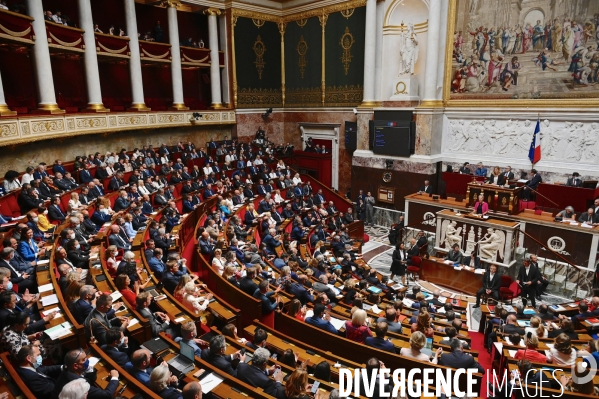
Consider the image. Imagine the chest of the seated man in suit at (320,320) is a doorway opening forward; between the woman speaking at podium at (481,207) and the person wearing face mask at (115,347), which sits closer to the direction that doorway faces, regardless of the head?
the woman speaking at podium

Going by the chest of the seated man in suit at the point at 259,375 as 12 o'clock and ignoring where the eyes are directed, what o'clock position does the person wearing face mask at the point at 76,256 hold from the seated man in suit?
The person wearing face mask is roughly at 9 o'clock from the seated man in suit.

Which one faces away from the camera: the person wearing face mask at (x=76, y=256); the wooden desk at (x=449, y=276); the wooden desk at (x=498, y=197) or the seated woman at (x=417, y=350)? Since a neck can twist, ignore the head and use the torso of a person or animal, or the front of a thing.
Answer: the seated woman

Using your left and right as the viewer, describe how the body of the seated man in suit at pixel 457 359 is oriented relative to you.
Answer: facing away from the viewer

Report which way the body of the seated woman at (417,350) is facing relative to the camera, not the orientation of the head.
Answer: away from the camera

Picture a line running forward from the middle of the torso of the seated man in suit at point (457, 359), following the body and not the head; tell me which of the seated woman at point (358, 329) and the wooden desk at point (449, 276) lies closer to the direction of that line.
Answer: the wooden desk

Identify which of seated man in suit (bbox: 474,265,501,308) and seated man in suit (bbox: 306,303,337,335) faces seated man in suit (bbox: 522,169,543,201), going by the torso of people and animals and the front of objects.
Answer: seated man in suit (bbox: 306,303,337,335)

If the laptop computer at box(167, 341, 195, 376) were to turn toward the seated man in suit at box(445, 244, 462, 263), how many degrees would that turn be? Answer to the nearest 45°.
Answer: approximately 180°

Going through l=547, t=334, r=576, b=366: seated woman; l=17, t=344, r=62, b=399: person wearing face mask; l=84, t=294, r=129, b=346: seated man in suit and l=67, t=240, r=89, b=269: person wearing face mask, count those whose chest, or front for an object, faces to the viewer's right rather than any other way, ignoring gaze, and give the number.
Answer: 3

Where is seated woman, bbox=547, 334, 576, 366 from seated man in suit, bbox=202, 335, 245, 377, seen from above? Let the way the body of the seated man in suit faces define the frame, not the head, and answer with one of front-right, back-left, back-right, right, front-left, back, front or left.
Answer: front-right

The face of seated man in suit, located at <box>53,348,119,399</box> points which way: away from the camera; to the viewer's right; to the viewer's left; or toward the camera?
to the viewer's right

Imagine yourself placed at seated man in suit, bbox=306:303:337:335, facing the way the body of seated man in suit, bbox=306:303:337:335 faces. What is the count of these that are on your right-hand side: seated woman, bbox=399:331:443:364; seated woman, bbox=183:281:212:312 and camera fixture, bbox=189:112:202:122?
1

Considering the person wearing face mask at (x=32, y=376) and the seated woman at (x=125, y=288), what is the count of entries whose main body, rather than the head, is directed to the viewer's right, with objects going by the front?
2

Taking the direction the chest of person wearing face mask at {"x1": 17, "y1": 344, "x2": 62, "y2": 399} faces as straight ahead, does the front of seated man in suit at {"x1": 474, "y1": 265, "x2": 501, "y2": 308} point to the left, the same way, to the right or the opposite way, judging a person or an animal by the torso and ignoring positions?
the opposite way

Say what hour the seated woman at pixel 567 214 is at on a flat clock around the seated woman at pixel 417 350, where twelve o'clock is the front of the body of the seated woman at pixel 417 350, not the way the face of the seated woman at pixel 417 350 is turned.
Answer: the seated woman at pixel 567 214 is roughly at 1 o'clock from the seated woman at pixel 417 350.

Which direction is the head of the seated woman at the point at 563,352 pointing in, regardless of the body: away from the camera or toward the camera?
away from the camera

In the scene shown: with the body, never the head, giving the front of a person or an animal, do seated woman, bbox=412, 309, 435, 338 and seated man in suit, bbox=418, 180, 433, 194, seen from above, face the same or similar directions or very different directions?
very different directions

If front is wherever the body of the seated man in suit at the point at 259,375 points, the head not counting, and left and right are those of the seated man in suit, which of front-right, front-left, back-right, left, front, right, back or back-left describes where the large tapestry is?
front

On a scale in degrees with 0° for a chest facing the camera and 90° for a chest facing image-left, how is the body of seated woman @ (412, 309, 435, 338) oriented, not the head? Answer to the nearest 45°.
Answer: approximately 225°

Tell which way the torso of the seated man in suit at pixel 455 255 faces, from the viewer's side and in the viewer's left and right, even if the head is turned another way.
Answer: facing the viewer and to the left of the viewer

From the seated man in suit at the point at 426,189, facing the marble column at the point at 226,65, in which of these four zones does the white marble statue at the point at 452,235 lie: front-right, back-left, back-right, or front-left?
back-left

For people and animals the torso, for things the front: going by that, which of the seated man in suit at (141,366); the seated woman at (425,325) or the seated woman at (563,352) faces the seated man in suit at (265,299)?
the seated man in suit at (141,366)

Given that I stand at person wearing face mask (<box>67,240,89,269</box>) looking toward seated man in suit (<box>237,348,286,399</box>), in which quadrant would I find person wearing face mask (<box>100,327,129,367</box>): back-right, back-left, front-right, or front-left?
front-right

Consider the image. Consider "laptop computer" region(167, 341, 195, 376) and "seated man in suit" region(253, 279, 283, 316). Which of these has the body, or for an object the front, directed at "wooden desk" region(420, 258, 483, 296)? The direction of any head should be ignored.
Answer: the seated man in suit

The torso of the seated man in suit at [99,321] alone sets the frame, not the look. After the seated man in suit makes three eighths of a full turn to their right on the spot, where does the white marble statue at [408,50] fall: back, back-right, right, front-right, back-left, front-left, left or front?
back
